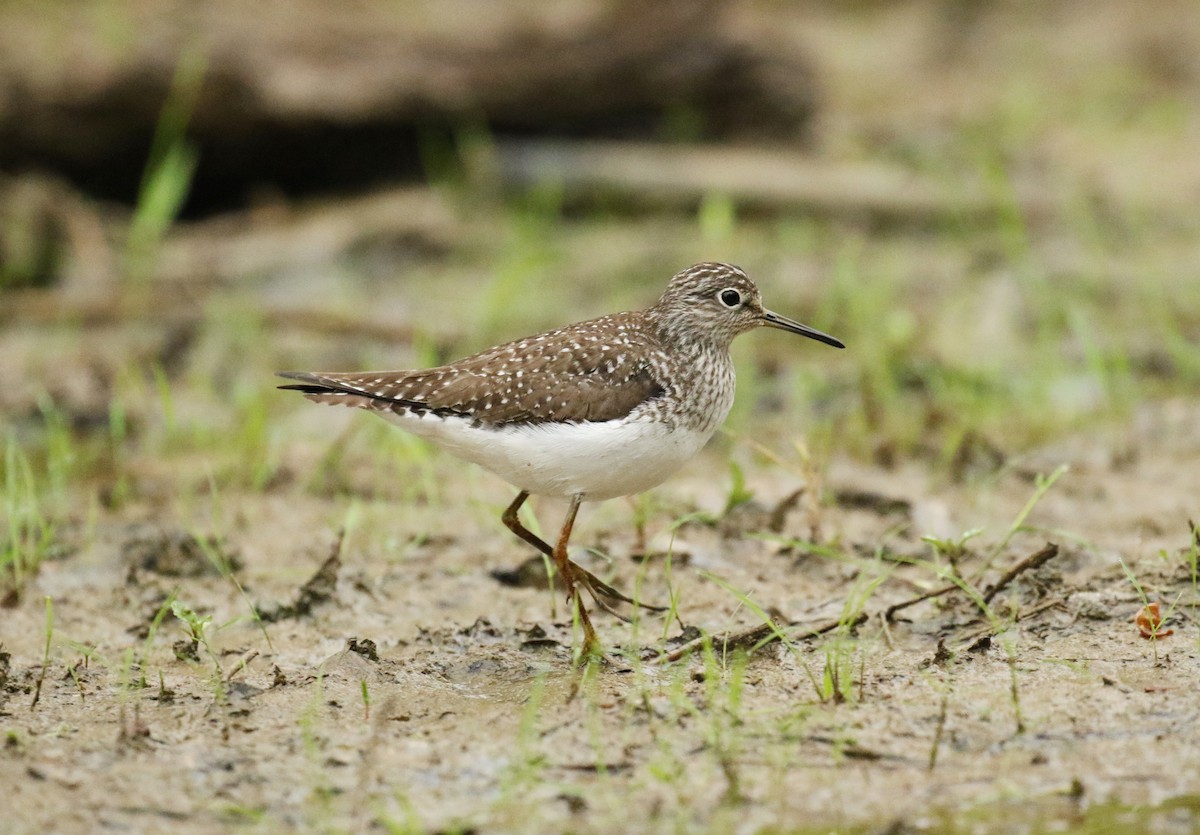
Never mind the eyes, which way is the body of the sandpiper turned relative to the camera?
to the viewer's right

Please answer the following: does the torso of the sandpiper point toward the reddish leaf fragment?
yes
